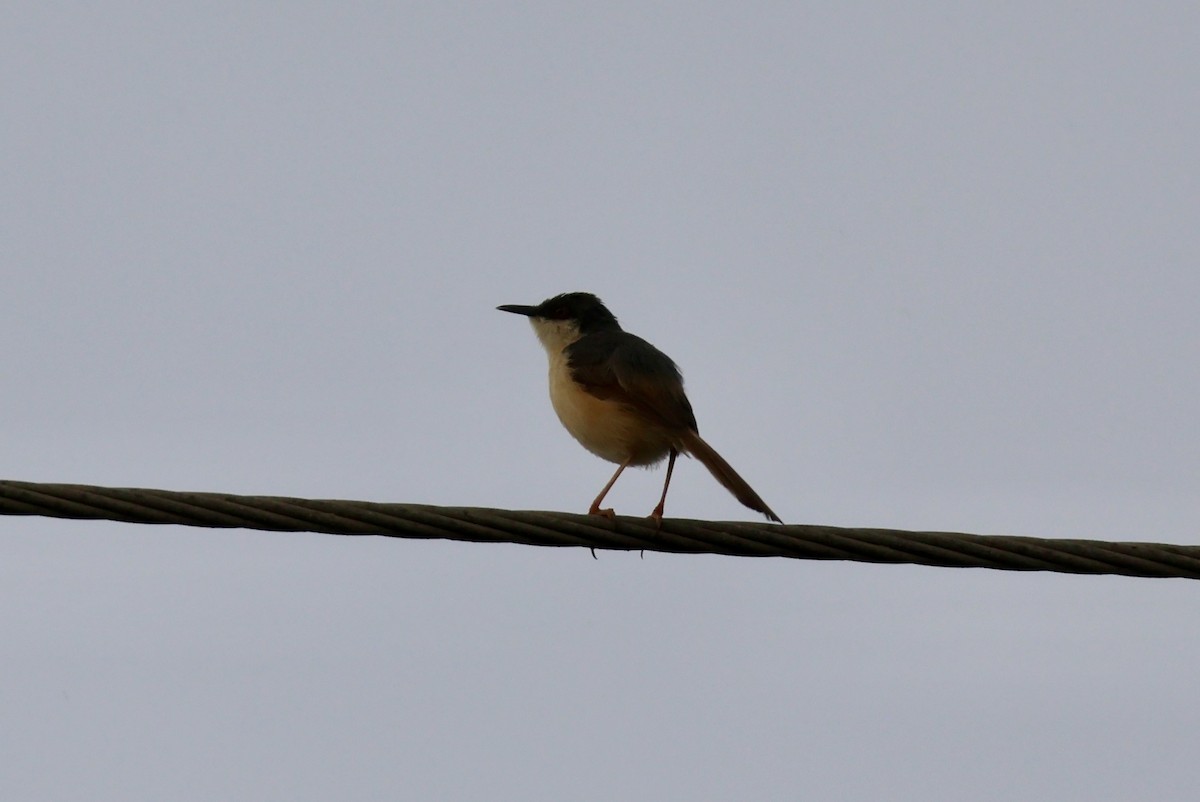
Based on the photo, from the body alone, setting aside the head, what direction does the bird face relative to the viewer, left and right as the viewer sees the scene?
facing to the left of the viewer
